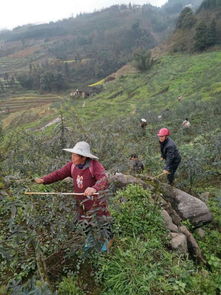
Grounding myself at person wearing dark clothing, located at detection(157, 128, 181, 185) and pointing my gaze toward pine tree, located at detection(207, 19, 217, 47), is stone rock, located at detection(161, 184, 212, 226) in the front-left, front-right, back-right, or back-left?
back-right

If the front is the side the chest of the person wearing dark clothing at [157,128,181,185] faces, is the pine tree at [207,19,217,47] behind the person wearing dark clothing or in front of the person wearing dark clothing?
behind

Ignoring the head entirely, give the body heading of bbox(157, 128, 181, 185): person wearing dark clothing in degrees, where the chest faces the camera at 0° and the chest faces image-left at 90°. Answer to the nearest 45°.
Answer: approximately 45°

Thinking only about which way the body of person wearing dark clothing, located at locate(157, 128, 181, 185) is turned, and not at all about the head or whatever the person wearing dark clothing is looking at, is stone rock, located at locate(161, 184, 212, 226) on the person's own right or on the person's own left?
on the person's own left

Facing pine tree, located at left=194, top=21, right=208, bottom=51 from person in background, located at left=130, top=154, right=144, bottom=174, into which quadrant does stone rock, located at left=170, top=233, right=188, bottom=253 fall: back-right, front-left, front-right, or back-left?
back-right

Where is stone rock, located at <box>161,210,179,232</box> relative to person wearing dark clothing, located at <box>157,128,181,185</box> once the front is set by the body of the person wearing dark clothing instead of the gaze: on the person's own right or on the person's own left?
on the person's own left
